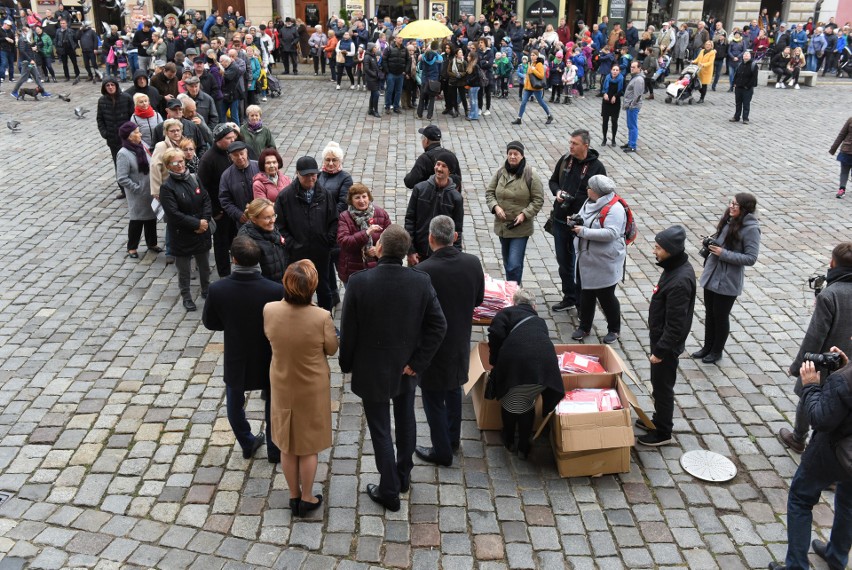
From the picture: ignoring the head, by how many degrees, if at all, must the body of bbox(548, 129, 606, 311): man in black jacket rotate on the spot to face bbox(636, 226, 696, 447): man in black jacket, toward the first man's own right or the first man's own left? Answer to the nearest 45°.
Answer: approximately 45° to the first man's own left

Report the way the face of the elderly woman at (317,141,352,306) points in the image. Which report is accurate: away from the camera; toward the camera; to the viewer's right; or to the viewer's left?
toward the camera

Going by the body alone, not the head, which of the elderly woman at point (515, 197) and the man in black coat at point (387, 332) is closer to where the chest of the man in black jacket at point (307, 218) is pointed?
the man in black coat

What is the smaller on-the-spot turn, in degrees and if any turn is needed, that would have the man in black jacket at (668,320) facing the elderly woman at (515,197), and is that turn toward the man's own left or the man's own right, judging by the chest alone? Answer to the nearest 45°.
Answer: approximately 45° to the man's own right

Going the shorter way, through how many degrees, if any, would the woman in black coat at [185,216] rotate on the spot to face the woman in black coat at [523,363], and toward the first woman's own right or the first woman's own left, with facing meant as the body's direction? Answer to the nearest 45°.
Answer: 0° — they already face them

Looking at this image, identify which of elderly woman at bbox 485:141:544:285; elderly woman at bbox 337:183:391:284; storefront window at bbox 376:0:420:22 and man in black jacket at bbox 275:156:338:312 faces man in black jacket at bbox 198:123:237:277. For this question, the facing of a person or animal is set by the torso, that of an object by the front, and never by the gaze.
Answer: the storefront window

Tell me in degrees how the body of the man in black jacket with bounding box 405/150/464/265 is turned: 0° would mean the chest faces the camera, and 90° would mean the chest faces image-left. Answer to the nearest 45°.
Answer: approximately 0°

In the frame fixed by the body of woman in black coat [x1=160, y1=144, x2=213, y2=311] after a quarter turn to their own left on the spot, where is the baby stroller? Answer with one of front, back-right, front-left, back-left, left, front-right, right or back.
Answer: front

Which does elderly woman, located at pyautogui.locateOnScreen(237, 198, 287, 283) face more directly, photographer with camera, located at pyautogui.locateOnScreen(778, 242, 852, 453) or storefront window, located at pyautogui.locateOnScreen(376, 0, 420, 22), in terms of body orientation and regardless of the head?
the photographer with camera

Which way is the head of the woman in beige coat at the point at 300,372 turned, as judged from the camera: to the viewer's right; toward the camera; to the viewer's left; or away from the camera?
away from the camera

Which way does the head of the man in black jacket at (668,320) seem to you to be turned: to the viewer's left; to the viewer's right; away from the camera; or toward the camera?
to the viewer's left

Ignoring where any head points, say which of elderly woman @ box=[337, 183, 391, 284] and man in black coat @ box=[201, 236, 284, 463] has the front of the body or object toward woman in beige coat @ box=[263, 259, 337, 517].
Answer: the elderly woman

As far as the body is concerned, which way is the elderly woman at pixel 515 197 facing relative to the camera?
toward the camera

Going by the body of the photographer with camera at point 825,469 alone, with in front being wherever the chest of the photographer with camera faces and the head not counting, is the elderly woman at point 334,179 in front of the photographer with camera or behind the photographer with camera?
in front

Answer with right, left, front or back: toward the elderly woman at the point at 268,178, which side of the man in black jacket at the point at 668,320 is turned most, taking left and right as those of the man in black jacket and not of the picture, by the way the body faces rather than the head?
front

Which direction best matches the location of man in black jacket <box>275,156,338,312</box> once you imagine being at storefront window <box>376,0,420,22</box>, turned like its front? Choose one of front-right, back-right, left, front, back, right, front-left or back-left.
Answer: front

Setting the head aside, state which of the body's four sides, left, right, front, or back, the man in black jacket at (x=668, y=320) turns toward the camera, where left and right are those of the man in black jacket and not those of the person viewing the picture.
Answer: left

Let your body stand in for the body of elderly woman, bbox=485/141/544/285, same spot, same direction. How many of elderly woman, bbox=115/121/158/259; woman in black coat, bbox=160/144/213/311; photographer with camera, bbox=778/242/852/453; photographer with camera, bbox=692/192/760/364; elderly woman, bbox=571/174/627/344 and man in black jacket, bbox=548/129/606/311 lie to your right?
2
